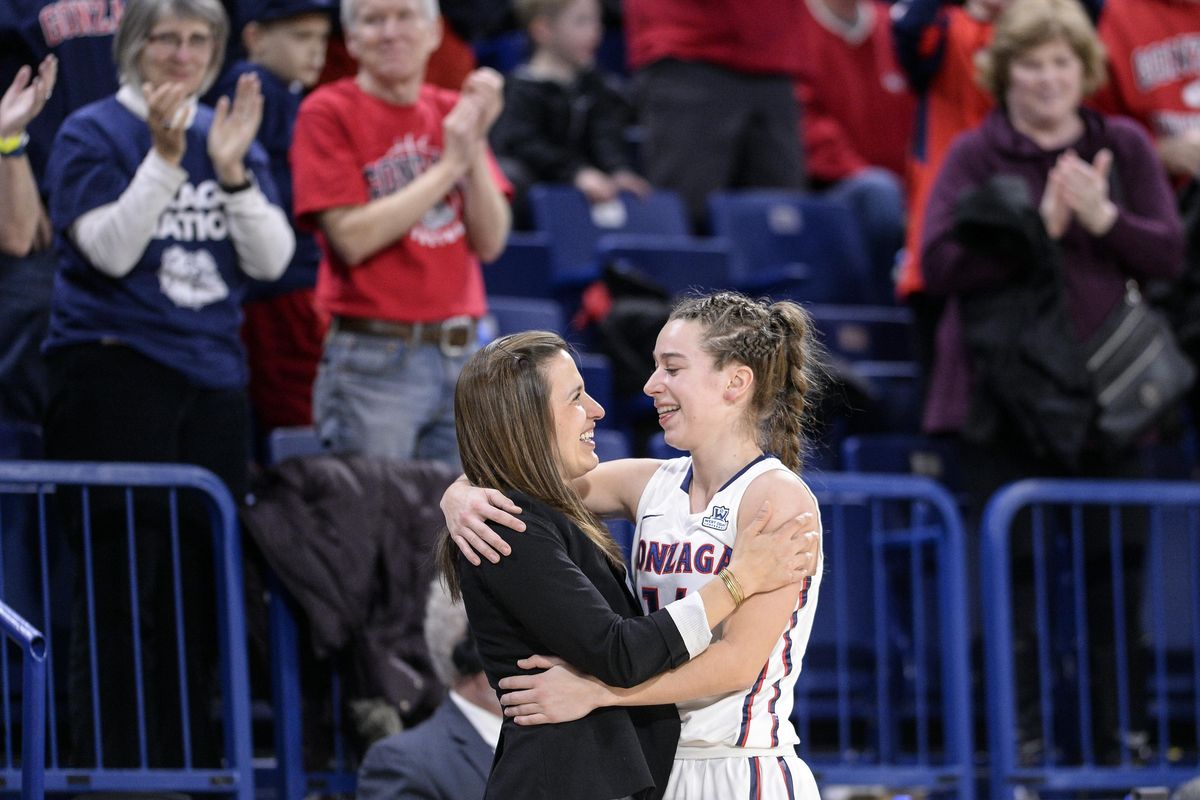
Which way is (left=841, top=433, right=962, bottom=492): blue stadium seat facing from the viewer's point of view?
toward the camera

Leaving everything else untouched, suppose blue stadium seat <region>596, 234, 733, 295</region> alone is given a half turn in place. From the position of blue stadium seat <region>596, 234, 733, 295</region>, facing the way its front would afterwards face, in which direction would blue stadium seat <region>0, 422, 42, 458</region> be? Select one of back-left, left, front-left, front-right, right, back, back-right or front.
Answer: back-left

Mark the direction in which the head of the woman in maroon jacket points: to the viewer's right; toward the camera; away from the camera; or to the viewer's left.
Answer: toward the camera

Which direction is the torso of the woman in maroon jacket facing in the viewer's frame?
toward the camera

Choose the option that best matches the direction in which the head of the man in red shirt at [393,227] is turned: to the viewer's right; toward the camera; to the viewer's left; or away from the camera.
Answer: toward the camera

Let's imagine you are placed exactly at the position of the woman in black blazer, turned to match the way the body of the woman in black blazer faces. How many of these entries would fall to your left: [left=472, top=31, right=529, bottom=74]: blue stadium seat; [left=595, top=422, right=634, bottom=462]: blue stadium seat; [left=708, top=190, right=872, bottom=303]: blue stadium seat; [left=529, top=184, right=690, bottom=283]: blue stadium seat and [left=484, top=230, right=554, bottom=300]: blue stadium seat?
5

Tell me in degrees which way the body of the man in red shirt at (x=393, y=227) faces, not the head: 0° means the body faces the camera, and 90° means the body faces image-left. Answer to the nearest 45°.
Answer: approximately 315°

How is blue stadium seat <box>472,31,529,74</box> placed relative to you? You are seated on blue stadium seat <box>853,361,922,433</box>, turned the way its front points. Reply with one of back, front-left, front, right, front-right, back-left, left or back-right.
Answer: back-right

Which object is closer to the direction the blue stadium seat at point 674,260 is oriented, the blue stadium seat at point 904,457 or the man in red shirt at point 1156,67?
the blue stadium seat

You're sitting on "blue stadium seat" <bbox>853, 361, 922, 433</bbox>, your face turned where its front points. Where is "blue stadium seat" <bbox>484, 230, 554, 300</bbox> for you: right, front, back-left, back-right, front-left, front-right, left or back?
right

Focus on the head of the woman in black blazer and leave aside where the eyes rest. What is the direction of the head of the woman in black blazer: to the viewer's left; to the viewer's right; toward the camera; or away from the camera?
to the viewer's right

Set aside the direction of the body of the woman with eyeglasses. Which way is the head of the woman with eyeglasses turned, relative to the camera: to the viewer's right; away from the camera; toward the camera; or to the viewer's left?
toward the camera

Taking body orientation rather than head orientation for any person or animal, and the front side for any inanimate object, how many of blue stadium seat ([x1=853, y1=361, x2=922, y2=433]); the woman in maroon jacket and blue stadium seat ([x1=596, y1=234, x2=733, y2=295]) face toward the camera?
3

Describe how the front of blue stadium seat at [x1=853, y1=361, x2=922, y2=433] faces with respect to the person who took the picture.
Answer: facing the viewer

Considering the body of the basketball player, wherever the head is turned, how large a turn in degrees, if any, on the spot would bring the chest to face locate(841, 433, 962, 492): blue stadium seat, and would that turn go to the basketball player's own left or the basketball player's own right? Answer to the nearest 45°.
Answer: approximately 135° to the basketball player's own right

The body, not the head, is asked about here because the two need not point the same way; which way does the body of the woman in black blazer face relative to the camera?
to the viewer's right

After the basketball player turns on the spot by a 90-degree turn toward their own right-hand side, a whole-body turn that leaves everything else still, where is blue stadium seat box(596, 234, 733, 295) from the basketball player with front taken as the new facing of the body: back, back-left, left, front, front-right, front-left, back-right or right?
front-right
